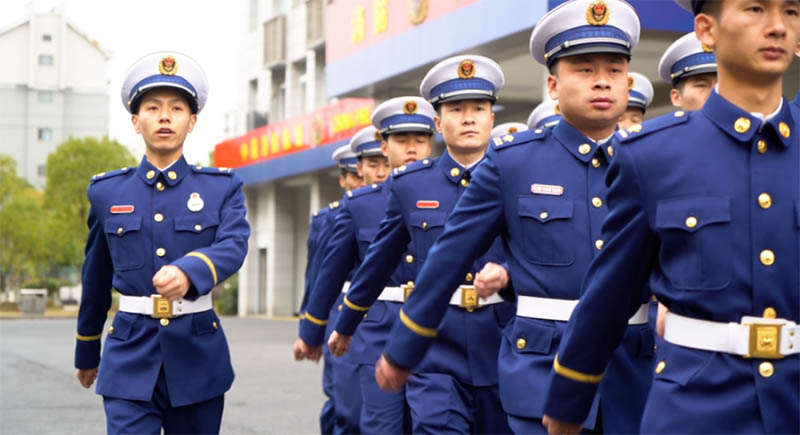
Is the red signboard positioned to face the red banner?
no

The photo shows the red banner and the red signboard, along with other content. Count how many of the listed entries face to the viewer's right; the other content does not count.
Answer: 0

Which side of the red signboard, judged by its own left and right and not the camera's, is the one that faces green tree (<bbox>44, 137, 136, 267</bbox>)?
right

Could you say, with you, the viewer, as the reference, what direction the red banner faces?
facing the viewer and to the left of the viewer

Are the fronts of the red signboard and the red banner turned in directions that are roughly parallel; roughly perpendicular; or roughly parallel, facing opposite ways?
roughly parallel

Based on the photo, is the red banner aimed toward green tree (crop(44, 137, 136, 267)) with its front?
no

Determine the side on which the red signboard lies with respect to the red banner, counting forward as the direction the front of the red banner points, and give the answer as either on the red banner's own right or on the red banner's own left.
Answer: on the red banner's own left
